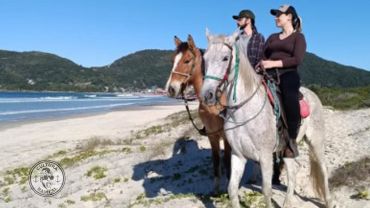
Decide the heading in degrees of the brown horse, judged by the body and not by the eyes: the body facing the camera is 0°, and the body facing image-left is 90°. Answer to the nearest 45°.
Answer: approximately 45°

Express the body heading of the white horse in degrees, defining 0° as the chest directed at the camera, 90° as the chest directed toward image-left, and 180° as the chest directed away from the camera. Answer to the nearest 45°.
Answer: approximately 45°

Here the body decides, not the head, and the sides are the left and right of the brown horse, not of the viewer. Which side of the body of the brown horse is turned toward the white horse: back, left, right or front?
left
